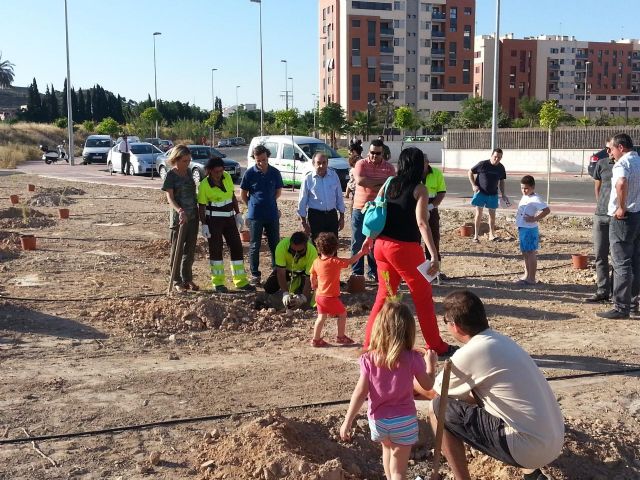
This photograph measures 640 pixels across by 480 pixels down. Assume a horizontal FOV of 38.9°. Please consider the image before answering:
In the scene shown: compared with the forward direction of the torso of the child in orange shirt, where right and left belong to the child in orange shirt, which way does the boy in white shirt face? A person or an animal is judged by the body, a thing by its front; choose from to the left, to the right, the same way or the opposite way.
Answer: the opposite way

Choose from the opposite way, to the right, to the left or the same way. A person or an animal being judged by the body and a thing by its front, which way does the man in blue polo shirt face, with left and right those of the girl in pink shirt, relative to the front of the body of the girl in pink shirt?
the opposite way

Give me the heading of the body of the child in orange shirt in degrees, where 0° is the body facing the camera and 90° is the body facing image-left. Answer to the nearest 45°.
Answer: approximately 225°

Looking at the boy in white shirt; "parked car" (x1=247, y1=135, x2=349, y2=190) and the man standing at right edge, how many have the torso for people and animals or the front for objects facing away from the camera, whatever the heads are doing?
0

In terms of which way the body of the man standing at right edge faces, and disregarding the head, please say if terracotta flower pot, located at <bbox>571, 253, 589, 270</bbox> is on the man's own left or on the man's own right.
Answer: on the man's own right

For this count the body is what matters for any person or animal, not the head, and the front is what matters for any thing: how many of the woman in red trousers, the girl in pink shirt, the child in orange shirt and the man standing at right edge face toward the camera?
0

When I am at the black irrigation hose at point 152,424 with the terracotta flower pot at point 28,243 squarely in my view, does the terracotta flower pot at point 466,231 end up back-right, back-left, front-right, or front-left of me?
front-right

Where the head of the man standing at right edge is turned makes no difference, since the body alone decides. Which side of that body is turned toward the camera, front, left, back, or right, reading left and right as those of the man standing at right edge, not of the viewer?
left

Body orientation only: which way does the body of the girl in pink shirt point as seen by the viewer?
away from the camera

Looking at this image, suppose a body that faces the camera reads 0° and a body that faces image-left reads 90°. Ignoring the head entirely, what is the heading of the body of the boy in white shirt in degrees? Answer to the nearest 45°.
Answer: approximately 45°

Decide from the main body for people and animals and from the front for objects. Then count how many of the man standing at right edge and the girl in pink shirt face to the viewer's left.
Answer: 1

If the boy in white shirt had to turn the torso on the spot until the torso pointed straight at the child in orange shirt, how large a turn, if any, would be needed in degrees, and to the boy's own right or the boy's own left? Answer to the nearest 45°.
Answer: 0° — they already face them

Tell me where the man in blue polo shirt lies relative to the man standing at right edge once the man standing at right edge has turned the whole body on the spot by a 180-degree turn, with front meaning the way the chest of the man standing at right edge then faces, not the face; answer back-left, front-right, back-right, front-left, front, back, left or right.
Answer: back

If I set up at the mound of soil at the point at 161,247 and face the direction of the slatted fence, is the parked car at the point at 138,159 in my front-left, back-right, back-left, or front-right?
front-left

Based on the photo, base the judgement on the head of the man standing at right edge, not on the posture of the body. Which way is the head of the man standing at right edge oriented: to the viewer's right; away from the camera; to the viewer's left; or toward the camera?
to the viewer's left

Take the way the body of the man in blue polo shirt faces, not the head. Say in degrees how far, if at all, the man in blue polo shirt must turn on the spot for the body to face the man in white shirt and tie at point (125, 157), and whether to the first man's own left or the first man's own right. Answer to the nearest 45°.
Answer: approximately 180°
